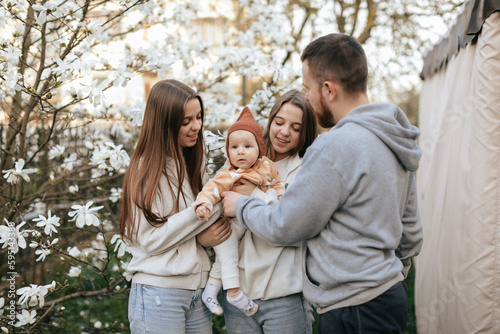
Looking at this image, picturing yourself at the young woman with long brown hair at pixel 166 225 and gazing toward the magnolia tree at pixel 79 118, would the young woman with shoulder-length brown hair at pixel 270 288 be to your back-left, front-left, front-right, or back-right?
back-right

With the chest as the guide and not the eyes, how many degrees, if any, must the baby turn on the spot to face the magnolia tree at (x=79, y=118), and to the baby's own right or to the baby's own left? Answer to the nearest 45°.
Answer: approximately 135° to the baby's own right

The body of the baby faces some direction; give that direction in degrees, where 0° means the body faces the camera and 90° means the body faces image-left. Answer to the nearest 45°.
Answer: approximately 0°

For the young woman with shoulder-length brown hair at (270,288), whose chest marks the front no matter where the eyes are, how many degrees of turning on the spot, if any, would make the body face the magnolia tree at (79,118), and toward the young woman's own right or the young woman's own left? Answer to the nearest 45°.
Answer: approximately 90° to the young woman's own right

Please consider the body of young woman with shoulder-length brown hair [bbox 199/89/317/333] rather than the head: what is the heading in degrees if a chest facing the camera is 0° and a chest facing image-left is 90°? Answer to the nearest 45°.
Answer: approximately 45°

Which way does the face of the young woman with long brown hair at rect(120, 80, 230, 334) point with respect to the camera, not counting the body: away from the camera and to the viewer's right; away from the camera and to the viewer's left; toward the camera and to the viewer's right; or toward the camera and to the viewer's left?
toward the camera and to the viewer's right
